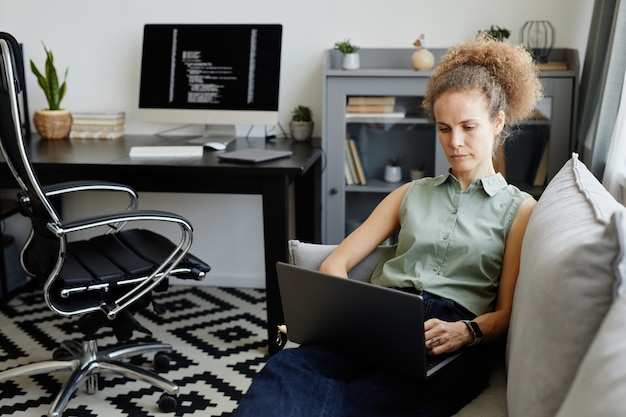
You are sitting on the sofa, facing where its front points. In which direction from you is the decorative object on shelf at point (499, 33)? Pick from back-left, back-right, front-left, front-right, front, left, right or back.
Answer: back-right

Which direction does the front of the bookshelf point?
toward the camera

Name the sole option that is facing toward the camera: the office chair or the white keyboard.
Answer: the white keyboard

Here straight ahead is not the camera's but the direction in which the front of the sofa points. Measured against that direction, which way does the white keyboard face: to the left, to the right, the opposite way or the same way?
to the left

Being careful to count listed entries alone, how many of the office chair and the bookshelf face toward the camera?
1

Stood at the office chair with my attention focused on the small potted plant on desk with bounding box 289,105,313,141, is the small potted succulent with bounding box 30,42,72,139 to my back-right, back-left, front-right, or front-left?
front-left

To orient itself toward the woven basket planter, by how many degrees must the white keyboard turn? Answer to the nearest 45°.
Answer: approximately 135° to its right

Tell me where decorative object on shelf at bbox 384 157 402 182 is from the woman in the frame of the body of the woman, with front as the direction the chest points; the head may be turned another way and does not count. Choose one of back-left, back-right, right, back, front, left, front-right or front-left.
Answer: back-right

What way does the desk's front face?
toward the camera

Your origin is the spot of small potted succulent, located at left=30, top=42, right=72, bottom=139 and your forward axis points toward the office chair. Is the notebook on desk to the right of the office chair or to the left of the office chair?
left

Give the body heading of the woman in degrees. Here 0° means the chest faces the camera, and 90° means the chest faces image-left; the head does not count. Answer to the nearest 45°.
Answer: approximately 45°

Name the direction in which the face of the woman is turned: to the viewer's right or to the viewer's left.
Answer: to the viewer's left
